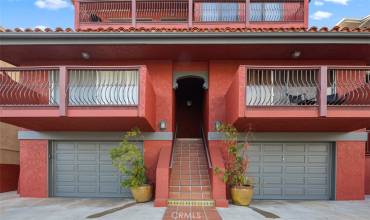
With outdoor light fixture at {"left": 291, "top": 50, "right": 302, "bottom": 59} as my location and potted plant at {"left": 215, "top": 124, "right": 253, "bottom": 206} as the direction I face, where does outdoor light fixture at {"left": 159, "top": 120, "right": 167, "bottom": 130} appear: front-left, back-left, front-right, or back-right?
front-right

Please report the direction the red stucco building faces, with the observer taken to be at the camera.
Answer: facing the viewer
